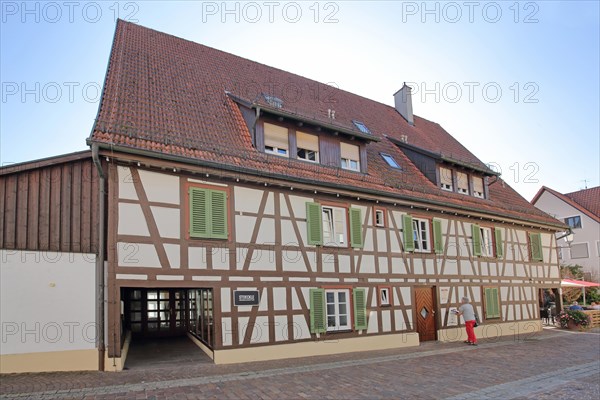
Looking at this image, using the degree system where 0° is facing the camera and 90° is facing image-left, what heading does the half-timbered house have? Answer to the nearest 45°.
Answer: approximately 315°

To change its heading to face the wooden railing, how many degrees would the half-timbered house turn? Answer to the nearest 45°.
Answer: approximately 90° to its left

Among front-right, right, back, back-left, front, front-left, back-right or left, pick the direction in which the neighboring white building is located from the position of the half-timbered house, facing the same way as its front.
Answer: left

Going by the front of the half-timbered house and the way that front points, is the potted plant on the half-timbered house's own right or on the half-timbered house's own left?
on the half-timbered house's own left
